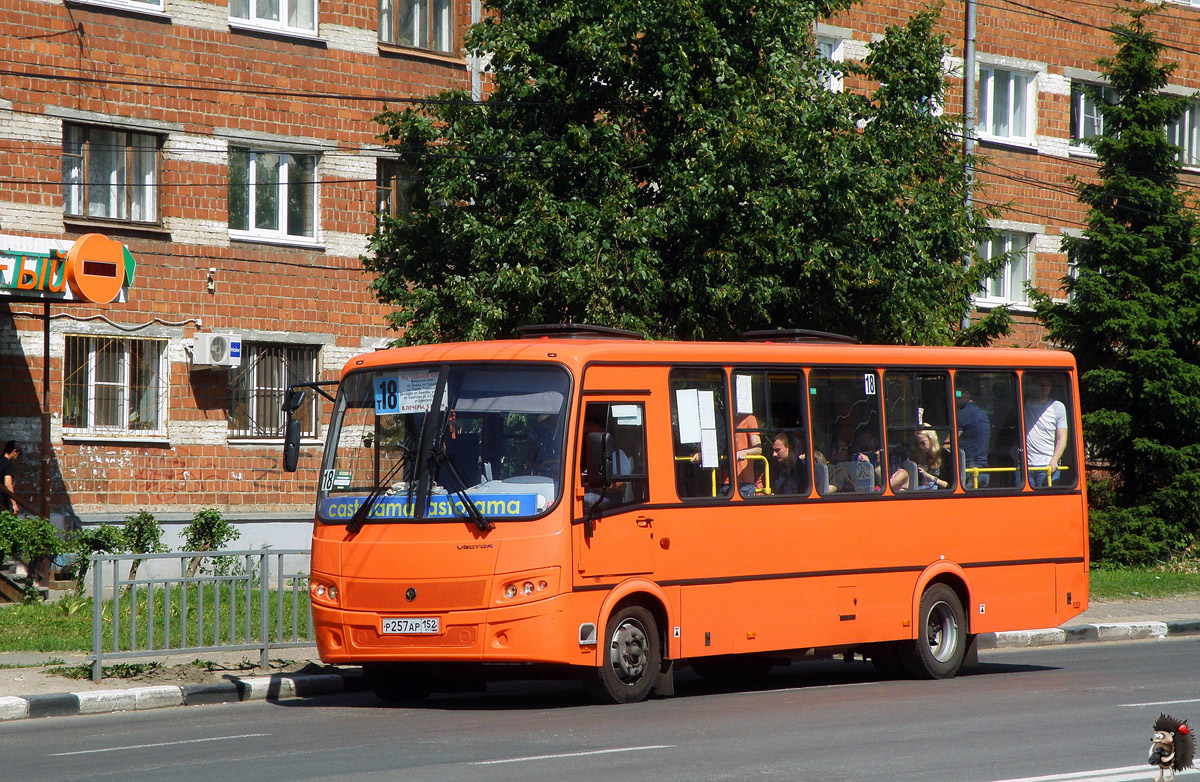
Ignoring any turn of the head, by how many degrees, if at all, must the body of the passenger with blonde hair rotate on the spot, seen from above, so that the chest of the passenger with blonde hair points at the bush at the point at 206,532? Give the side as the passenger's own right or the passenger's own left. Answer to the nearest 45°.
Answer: approximately 90° to the passenger's own right

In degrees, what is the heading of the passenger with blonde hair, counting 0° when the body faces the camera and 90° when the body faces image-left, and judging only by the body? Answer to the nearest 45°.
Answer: approximately 45°

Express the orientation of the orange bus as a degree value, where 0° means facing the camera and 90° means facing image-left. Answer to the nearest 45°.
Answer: approximately 45°

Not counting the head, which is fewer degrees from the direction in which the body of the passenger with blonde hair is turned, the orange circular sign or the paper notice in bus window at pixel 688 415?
the paper notice in bus window

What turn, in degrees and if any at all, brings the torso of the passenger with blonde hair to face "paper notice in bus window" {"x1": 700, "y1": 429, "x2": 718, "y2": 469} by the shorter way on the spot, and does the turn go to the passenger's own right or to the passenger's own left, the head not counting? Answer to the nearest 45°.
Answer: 0° — they already face it

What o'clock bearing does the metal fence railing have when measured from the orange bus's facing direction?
The metal fence railing is roughly at 2 o'clock from the orange bus.

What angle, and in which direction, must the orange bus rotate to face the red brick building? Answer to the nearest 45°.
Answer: approximately 90° to its right

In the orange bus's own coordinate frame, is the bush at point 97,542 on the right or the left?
on its right

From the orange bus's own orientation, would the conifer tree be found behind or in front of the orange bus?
behind

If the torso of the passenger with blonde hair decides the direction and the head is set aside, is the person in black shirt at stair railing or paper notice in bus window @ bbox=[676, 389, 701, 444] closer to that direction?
the paper notice in bus window
